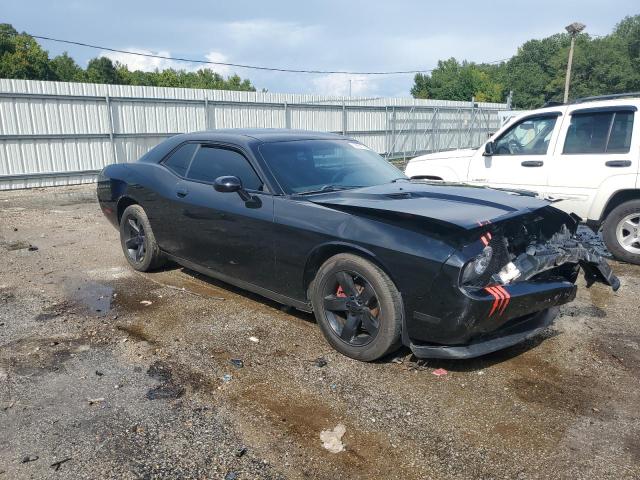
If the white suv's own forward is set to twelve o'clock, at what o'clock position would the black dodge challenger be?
The black dodge challenger is roughly at 10 o'clock from the white suv.

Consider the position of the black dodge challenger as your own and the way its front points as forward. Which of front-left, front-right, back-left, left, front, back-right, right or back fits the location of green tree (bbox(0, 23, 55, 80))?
back

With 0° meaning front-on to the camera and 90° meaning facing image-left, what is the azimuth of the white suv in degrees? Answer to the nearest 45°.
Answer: approximately 90°

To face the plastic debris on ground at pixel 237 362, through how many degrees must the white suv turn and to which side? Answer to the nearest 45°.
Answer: approximately 45° to its left

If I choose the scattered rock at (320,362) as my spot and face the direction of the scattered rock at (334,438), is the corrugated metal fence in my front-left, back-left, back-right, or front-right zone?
back-right

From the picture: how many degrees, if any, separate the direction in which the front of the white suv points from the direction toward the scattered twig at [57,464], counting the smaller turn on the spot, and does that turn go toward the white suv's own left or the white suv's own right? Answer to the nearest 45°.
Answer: approximately 45° to the white suv's own left

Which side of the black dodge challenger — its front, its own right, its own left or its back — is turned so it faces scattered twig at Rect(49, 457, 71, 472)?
right

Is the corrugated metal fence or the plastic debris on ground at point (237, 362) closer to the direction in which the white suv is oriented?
the corrugated metal fence

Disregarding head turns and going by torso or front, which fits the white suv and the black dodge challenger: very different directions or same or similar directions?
very different directions

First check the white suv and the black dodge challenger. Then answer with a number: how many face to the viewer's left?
1

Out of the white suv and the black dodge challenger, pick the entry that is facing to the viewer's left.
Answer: the white suv

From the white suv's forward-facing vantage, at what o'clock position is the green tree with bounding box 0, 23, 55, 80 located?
The green tree is roughly at 1 o'clock from the white suv.

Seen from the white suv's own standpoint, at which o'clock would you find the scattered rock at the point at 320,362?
The scattered rock is roughly at 10 o'clock from the white suv.
